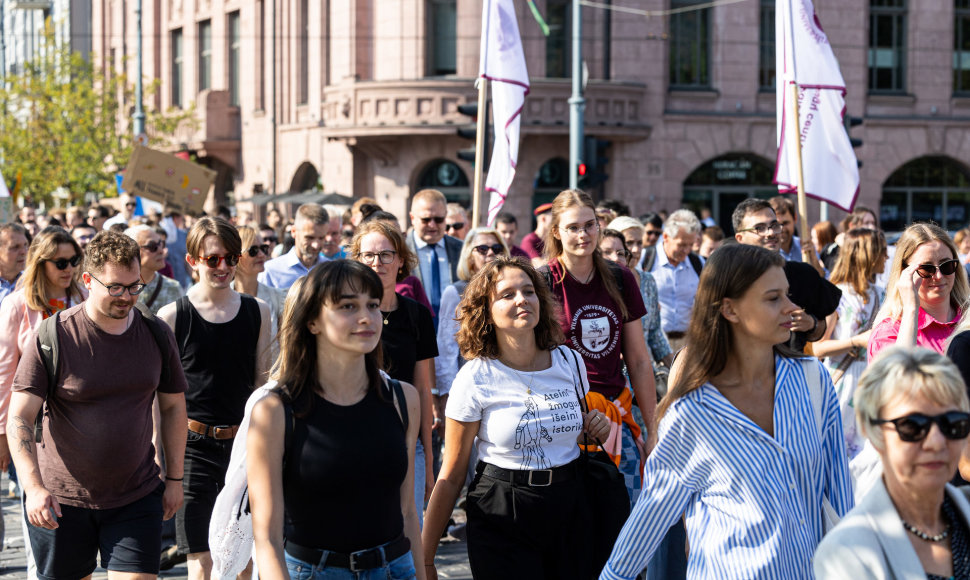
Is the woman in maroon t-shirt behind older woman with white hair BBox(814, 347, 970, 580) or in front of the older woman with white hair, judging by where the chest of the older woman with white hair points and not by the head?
behind

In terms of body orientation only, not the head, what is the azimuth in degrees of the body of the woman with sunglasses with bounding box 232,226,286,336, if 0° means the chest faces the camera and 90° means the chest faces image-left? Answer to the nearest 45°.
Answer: approximately 315°

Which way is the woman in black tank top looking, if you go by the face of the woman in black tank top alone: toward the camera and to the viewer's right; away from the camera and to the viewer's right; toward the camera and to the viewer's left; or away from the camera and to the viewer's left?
toward the camera and to the viewer's right

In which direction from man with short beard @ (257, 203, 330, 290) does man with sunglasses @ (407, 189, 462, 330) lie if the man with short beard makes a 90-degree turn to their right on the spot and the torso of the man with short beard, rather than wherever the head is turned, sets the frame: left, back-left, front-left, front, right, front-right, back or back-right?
back-left

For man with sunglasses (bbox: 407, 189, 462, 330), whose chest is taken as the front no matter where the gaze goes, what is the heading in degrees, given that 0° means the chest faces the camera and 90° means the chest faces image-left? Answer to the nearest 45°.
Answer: approximately 0°

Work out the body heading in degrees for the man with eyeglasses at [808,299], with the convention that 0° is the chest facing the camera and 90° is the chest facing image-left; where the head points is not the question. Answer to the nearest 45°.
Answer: approximately 315°

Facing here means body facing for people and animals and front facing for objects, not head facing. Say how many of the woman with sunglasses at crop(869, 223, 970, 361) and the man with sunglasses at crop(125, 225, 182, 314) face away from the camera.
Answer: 0

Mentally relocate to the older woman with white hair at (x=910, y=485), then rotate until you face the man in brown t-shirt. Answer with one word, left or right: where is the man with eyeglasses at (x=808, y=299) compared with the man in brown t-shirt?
right

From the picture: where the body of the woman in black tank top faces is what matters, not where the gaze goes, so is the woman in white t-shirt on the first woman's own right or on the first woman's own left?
on the first woman's own left

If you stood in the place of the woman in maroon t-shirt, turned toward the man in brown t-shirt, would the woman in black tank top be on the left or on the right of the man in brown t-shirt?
left
